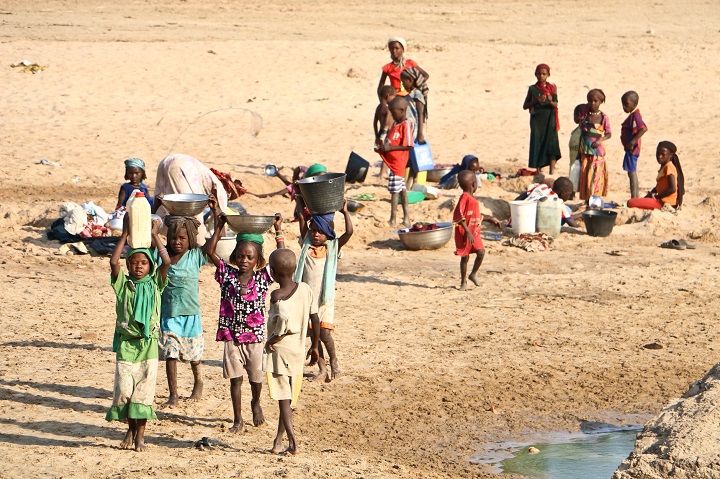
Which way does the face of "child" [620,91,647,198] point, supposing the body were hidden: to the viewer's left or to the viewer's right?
to the viewer's left

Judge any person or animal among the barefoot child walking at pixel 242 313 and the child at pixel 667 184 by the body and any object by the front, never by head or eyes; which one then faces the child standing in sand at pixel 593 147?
the child

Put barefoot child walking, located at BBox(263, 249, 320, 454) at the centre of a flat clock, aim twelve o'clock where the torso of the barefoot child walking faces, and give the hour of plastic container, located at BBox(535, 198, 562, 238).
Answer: The plastic container is roughly at 1 o'clock from the barefoot child walking.

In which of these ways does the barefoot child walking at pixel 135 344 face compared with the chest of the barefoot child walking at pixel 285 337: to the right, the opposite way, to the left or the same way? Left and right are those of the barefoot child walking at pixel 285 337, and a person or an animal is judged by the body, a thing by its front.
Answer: the opposite way

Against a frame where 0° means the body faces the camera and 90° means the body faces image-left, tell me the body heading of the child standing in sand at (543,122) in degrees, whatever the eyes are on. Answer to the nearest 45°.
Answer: approximately 0°
